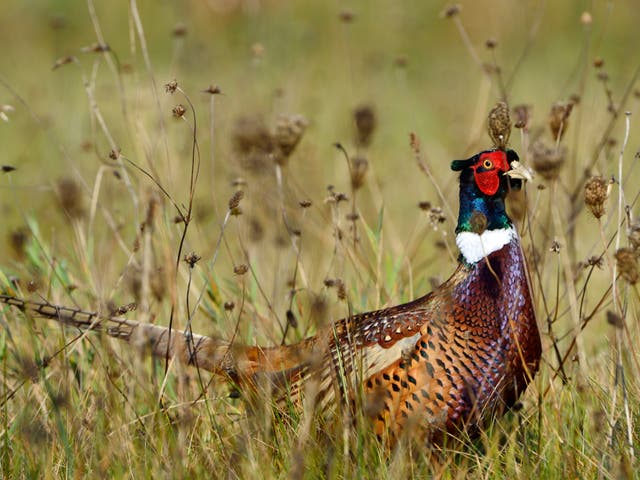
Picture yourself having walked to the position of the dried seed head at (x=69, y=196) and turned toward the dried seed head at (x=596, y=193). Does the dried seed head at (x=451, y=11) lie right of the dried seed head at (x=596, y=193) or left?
left

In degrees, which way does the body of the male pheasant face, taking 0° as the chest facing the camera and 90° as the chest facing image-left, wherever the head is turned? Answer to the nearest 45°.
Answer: approximately 270°

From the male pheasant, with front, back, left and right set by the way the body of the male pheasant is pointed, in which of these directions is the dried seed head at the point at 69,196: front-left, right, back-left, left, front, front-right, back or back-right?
back

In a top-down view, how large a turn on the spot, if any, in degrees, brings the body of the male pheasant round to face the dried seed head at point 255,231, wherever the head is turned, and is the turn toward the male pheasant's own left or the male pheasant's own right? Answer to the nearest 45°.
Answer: approximately 135° to the male pheasant's own left

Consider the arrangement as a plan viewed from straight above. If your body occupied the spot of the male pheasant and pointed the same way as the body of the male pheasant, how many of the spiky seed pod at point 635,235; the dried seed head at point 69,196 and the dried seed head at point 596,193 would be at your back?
1
